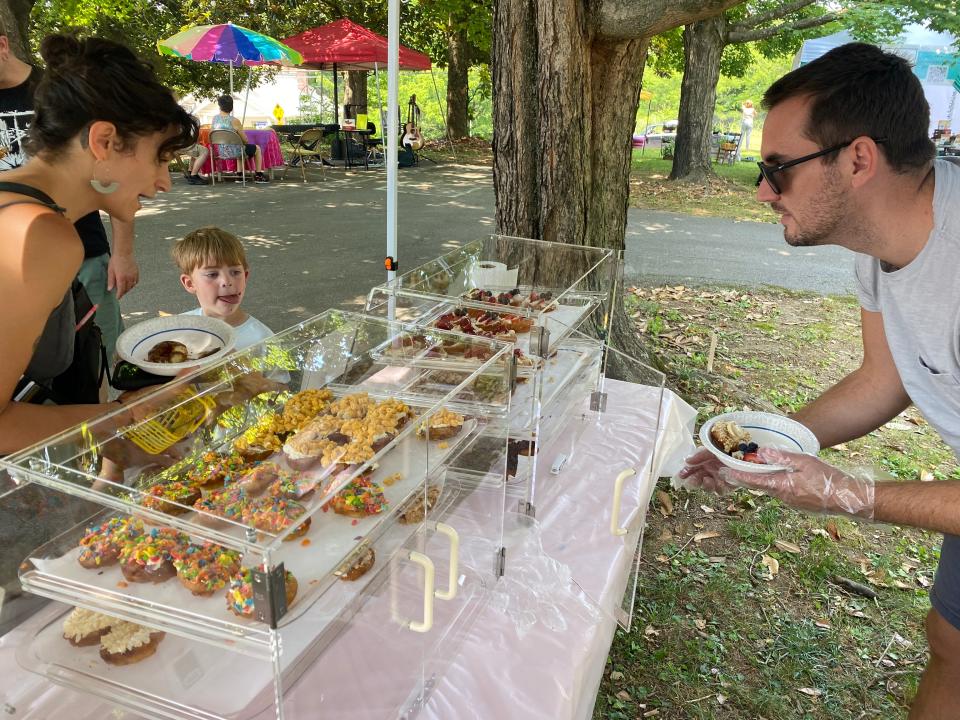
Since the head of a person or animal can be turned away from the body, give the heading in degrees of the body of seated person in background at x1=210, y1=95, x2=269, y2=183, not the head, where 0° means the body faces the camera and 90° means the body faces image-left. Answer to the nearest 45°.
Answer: approximately 225°

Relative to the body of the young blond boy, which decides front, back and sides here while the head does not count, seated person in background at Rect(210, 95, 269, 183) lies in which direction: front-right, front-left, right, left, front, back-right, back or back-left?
back-left

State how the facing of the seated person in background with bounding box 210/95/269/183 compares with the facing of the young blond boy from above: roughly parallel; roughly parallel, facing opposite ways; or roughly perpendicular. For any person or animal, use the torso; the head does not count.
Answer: roughly perpendicular

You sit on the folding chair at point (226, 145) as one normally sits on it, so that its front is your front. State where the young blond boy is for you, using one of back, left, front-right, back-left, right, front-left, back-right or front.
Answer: back

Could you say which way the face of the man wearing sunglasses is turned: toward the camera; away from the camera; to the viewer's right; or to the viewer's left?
to the viewer's left

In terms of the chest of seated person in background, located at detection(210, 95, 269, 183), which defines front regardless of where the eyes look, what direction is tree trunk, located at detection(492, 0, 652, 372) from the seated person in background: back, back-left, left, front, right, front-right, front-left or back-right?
back-right

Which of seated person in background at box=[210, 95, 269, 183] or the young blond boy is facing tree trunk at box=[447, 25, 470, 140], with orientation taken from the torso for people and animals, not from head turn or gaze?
the seated person in background
